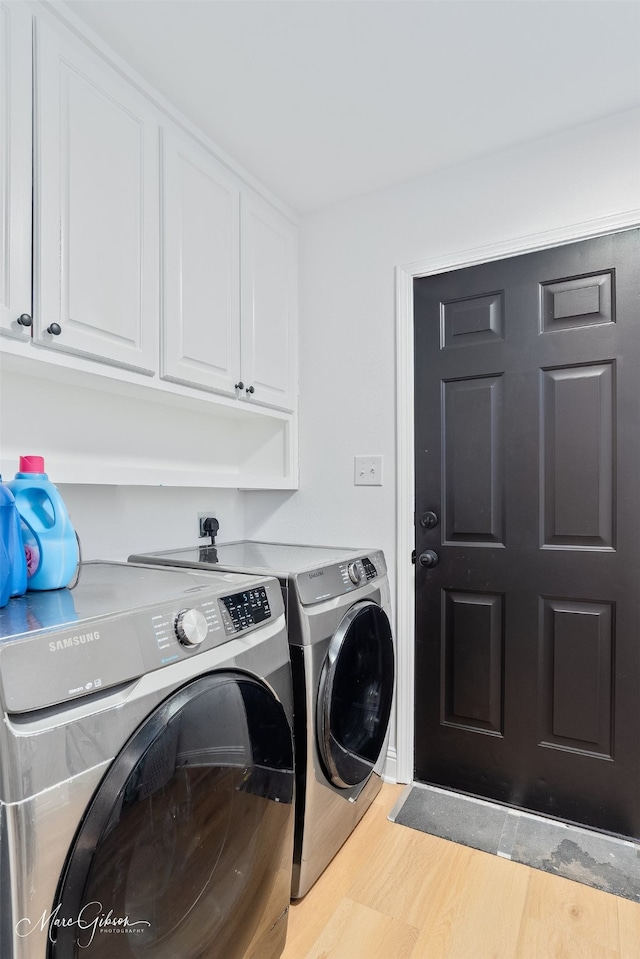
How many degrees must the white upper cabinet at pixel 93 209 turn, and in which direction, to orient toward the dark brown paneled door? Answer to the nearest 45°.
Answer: approximately 45° to its left

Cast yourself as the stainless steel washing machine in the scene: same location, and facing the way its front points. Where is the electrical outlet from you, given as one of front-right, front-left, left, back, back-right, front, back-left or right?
back-left

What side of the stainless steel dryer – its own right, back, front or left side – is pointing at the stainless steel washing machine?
right

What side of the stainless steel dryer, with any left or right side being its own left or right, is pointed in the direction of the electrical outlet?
back

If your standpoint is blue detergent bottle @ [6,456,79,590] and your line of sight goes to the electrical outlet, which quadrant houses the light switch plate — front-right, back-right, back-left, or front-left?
front-right

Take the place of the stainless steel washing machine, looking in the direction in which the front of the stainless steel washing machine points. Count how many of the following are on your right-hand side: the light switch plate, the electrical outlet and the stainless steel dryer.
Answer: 0

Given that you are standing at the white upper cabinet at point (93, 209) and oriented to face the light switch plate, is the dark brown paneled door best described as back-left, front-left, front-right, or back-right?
front-right

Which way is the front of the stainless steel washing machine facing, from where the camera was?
facing the viewer and to the right of the viewer

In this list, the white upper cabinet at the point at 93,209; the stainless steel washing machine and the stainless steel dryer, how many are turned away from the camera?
0

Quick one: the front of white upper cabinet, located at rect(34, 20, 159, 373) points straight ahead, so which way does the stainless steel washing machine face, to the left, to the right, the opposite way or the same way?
the same way

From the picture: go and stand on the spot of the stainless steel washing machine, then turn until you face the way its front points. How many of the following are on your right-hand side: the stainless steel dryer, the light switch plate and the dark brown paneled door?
0

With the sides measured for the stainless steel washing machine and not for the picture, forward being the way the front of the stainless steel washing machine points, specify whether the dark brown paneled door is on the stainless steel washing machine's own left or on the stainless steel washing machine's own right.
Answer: on the stainless steel washing machine's own left

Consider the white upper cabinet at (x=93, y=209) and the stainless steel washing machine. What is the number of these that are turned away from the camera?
0

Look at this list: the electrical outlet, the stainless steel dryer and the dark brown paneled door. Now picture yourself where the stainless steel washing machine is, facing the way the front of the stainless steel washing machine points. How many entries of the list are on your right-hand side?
0

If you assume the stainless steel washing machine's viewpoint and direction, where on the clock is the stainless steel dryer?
The stainless steel dryer is roughly at 9 o'clock from the stainless steel washing machine.

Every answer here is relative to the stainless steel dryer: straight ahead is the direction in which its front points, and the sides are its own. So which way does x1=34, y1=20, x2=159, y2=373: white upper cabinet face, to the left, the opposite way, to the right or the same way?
the same way

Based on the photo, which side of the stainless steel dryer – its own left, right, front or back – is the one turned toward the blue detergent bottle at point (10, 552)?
right
